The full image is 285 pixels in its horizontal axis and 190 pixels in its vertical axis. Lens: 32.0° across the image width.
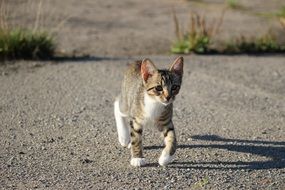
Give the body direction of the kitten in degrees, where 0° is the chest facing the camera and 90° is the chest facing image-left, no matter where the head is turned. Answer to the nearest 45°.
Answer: approximately 315°

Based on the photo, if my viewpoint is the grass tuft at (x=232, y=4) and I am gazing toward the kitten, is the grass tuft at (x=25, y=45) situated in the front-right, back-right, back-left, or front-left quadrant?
front-right

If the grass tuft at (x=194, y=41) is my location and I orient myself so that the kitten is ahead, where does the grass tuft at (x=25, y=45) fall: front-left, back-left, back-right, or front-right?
front-right

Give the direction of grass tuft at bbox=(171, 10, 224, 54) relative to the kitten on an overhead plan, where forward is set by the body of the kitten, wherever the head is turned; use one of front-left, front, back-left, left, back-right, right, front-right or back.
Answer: back-left

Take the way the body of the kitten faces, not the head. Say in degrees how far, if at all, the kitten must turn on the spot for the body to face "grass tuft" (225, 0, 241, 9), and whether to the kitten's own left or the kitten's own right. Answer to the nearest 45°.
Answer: approximately 135° to the kitten's own left

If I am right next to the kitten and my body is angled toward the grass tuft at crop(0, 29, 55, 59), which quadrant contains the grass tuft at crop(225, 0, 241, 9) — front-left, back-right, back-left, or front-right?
front-right

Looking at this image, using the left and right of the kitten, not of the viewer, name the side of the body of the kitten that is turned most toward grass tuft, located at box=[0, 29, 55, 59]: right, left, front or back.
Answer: back
